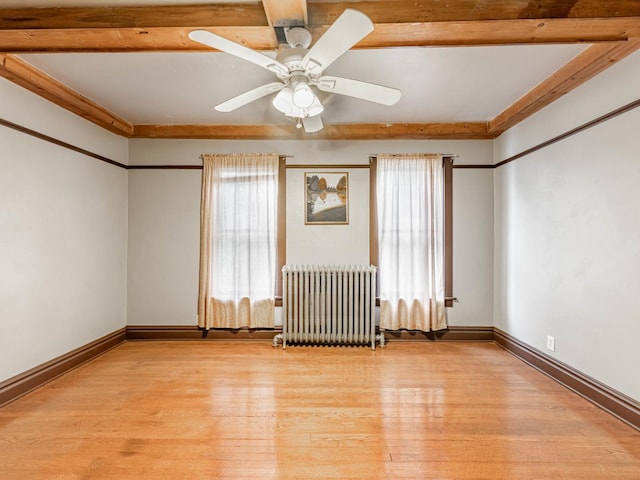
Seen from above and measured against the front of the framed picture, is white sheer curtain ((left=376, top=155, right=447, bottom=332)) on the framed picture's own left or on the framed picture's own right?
on the framed picture's own left

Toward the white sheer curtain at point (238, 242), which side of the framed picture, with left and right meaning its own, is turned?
right

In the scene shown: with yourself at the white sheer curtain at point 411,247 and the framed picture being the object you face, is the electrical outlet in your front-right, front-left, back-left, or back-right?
back-left

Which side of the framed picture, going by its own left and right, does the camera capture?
front

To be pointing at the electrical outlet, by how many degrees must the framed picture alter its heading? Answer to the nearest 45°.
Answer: approximately 45° to its left

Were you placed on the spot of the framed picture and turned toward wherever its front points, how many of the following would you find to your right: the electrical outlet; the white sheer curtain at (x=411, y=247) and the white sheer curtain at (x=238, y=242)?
1
